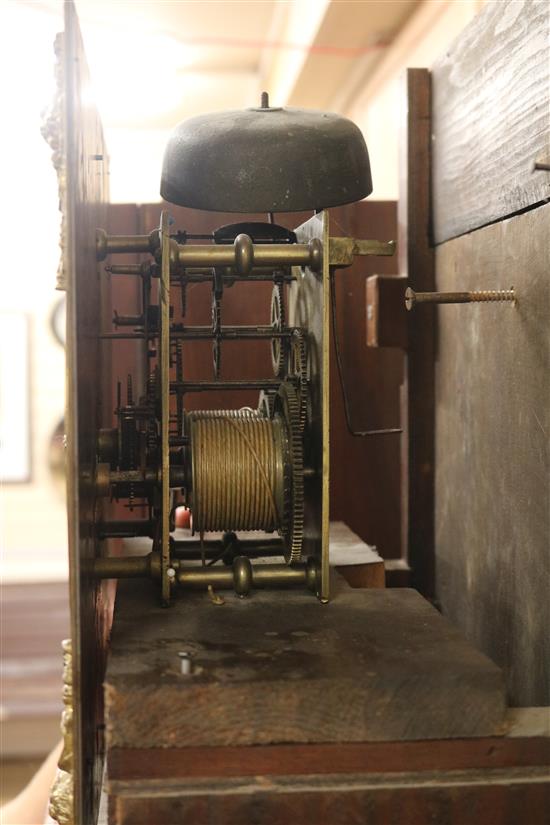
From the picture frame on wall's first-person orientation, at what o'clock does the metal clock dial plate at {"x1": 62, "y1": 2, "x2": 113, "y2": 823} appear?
The metal clock dial plate is roughly at 12 o'clock from the picture frame on wall.

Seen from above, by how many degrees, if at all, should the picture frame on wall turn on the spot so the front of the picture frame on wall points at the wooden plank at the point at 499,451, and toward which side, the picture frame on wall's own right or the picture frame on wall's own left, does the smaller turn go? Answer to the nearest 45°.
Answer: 0° — it already faces it

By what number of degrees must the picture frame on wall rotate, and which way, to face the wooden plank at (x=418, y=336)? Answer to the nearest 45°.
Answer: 0° — it already faces it

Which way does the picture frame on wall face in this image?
toward the camera

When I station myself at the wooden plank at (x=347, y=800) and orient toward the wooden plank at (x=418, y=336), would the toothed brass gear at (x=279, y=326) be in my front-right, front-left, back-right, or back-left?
front-left

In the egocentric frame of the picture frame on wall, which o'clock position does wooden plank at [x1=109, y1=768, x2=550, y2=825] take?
The wooden plank is roughly at 12 o'clock from the picture frame on wall.

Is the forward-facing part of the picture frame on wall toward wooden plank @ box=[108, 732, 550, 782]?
yes

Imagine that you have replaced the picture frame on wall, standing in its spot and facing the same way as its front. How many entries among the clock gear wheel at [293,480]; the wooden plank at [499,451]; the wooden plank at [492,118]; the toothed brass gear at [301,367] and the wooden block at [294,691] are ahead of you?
5

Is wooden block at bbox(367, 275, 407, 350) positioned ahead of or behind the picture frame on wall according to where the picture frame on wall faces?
ahead

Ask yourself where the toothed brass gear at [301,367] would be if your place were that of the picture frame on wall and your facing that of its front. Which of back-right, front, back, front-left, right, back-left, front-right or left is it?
front

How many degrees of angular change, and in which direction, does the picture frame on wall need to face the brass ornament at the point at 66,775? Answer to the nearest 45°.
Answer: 0° — it already faces it

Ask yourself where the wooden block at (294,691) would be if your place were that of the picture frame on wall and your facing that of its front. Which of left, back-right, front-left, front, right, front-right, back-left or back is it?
front

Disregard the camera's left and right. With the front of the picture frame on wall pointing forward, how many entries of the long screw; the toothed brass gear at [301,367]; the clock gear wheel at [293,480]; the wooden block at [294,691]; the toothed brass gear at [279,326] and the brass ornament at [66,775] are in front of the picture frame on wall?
6

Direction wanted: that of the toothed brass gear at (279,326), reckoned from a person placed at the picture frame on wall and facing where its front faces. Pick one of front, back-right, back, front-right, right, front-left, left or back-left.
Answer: front

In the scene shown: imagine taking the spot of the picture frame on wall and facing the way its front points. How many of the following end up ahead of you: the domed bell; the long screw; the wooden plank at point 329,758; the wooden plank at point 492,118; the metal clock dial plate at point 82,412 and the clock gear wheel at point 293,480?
6

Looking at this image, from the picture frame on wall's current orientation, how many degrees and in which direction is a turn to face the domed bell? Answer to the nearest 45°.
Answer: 0° — it already faces it
